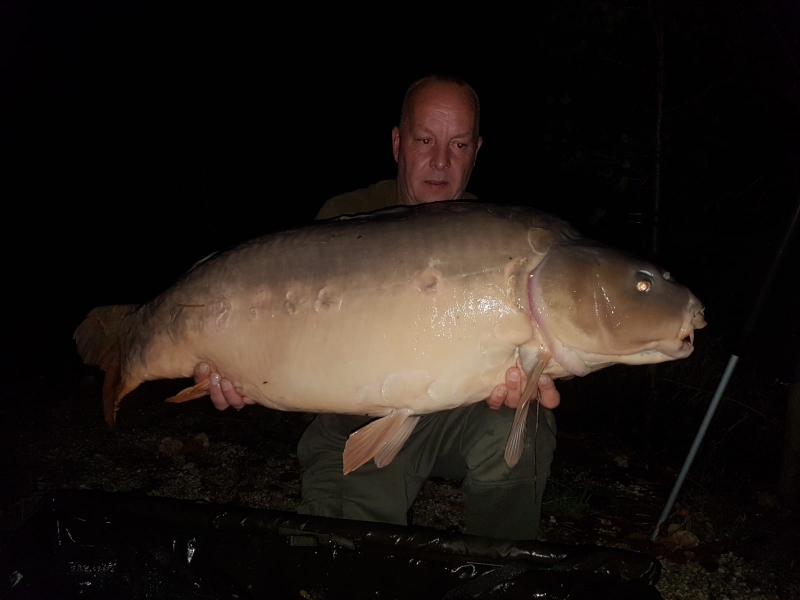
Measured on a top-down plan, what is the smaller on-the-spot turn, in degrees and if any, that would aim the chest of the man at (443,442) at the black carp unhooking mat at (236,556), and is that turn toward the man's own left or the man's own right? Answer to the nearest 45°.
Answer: approximately 45° to the man's own right

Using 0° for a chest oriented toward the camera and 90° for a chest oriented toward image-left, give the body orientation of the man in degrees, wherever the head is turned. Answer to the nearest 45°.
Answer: approximately 0°

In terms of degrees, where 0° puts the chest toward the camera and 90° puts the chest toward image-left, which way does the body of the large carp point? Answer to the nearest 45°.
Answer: approximately 270°
